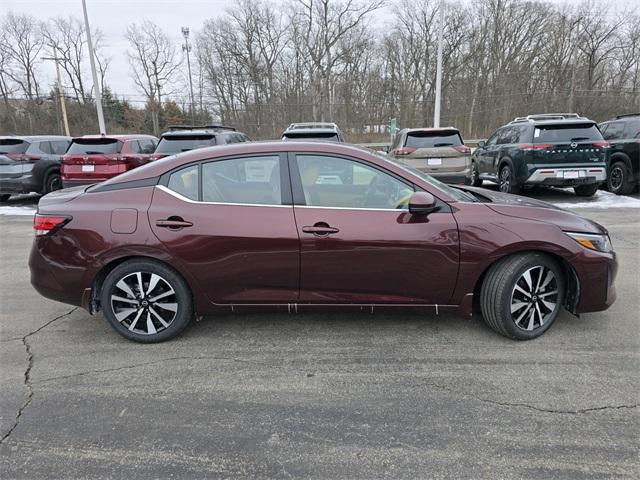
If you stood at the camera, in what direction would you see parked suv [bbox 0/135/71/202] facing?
facing away from the viewer and to the right of the viewer

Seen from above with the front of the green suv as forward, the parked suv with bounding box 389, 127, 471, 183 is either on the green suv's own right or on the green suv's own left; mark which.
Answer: on the green suv's own left

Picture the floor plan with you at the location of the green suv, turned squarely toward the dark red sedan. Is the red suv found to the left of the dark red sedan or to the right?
right

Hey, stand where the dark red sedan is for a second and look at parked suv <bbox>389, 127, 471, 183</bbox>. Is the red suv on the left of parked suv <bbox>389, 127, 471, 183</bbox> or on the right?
left

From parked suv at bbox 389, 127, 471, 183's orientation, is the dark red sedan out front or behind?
behind

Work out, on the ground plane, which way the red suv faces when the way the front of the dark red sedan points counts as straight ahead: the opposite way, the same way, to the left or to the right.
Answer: to the left

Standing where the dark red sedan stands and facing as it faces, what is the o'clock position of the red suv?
The red suv is roughly at 8 o'clock from the dark red sedan.

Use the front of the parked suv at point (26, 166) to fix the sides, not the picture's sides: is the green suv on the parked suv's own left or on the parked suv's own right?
on the parked suv's own right

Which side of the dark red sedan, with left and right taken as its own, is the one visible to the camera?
right

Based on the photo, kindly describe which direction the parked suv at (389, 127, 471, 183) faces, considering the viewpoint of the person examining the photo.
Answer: facing away from the viewer

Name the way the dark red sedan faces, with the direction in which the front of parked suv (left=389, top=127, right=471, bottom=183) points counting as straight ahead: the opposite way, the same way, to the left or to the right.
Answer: to the right

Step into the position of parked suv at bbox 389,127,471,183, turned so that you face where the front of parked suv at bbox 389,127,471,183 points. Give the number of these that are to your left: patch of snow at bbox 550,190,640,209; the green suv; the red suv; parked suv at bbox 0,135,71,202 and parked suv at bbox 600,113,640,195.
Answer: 2
